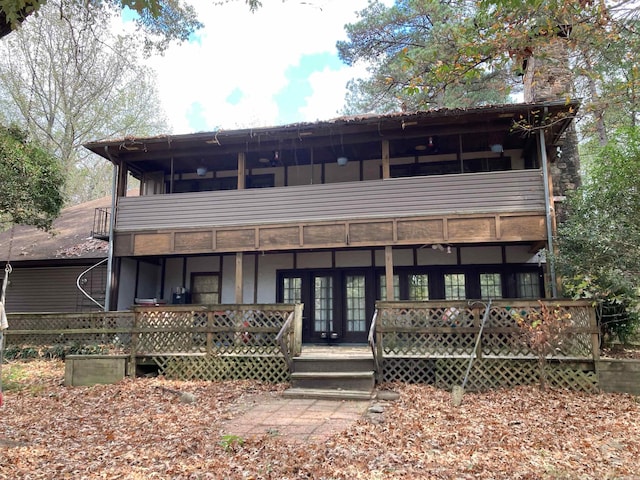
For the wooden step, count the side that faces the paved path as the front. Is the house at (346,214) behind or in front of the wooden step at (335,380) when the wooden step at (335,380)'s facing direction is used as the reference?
behind

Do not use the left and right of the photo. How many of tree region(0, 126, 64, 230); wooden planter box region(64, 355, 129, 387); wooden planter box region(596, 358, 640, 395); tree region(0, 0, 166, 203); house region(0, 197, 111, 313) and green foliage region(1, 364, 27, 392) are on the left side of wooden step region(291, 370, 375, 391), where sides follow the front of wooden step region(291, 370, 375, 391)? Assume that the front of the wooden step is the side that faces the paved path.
1

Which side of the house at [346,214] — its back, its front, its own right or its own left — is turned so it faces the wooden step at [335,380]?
front

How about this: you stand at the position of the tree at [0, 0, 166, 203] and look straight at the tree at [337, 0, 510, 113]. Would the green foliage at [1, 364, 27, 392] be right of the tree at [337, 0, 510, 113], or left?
right

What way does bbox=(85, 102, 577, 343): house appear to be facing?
toward the camera

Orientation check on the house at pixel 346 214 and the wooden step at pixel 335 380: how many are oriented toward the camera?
2

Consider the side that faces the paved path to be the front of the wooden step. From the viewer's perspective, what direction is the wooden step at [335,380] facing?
toward the camera

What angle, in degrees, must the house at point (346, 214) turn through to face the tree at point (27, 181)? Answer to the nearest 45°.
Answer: approximately 90° to its right

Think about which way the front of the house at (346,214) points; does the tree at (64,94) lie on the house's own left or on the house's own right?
on the house's own right

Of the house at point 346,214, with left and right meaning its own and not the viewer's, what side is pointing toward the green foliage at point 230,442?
front

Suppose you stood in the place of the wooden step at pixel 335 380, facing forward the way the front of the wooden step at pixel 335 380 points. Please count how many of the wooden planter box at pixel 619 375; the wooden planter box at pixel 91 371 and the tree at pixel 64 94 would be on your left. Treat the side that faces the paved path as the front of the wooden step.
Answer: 1

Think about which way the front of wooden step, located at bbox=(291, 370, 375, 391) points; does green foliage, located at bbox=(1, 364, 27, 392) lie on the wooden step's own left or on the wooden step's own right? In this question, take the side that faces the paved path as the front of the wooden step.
on the wooden step's own right

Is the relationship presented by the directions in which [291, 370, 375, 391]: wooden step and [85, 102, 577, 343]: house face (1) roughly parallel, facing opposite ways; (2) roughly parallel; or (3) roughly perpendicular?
roughly parallel
